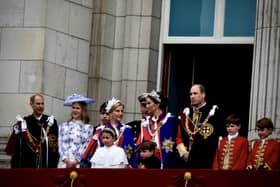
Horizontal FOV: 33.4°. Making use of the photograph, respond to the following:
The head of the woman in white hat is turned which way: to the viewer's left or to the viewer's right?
to the viewer's right

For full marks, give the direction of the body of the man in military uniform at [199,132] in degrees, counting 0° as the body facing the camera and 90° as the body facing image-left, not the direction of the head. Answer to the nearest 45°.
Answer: approximately 45°

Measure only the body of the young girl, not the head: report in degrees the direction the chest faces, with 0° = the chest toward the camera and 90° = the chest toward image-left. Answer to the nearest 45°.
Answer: approximately 0°

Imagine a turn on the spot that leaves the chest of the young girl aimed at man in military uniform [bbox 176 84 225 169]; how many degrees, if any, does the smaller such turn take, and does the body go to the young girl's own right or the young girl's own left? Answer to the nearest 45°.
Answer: approximately 90° to the young girl's own left

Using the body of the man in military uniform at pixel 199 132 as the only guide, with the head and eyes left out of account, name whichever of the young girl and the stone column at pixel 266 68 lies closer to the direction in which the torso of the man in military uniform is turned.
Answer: the young girl

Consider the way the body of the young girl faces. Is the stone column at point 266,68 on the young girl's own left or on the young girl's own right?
on the young girl's own left

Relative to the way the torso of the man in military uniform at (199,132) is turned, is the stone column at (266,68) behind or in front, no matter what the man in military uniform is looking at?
behind
